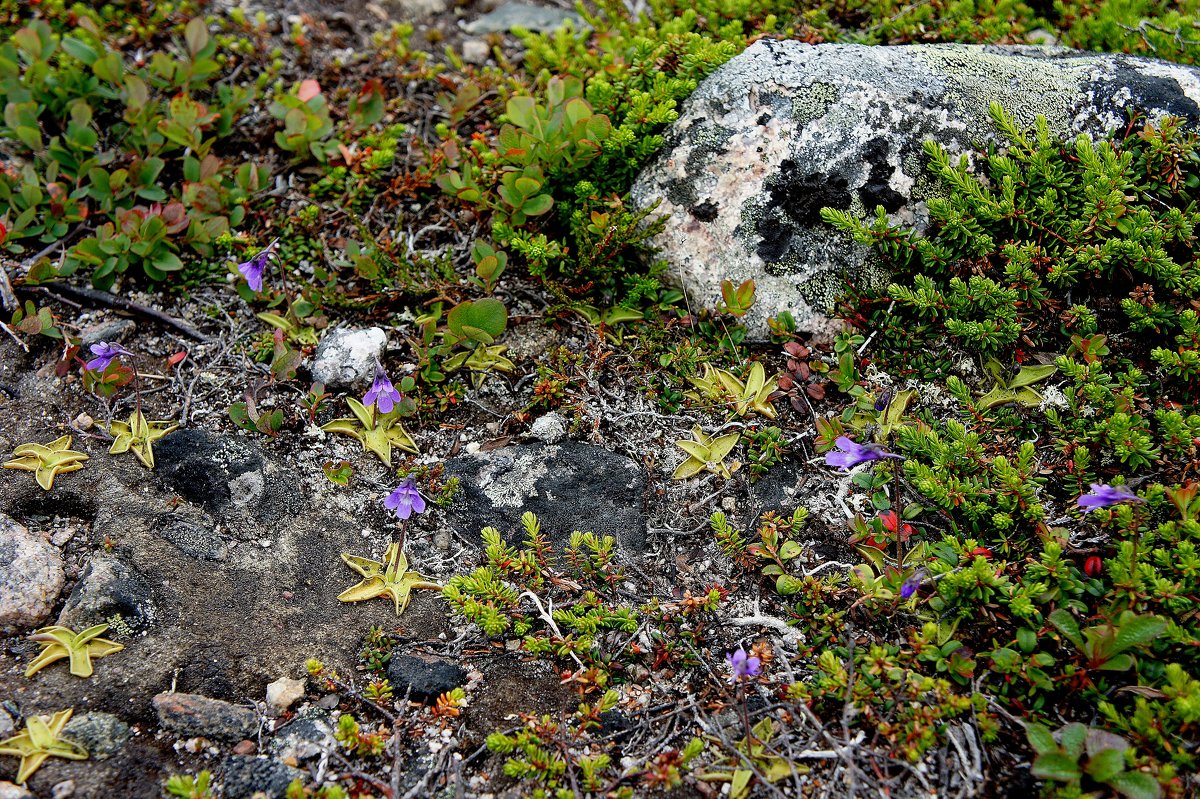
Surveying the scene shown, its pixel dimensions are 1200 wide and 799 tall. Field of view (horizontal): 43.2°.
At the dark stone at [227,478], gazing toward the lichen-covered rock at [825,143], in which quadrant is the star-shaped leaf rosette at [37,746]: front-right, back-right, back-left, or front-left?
back-right

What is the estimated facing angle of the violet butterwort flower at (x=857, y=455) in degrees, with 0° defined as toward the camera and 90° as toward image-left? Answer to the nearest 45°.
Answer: approximately 90°

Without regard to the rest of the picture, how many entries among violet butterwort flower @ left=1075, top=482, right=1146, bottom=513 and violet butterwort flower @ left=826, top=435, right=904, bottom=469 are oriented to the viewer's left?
2

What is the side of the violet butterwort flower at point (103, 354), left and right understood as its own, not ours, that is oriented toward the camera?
left

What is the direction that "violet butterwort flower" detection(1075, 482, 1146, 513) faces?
to the viewer's left

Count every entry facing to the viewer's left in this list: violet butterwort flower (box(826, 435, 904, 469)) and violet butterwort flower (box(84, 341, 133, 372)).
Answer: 2

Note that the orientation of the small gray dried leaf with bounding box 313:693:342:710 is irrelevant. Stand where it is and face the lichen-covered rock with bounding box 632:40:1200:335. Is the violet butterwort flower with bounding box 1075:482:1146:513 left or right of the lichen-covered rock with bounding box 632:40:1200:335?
right

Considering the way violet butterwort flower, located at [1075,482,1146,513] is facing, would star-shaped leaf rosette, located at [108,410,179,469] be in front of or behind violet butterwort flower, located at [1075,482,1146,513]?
in front

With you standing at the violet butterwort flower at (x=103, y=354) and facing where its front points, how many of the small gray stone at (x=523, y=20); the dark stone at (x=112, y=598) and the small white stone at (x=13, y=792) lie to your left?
2

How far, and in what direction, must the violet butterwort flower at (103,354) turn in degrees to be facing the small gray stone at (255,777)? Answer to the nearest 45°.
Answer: approximately 90° to its left
